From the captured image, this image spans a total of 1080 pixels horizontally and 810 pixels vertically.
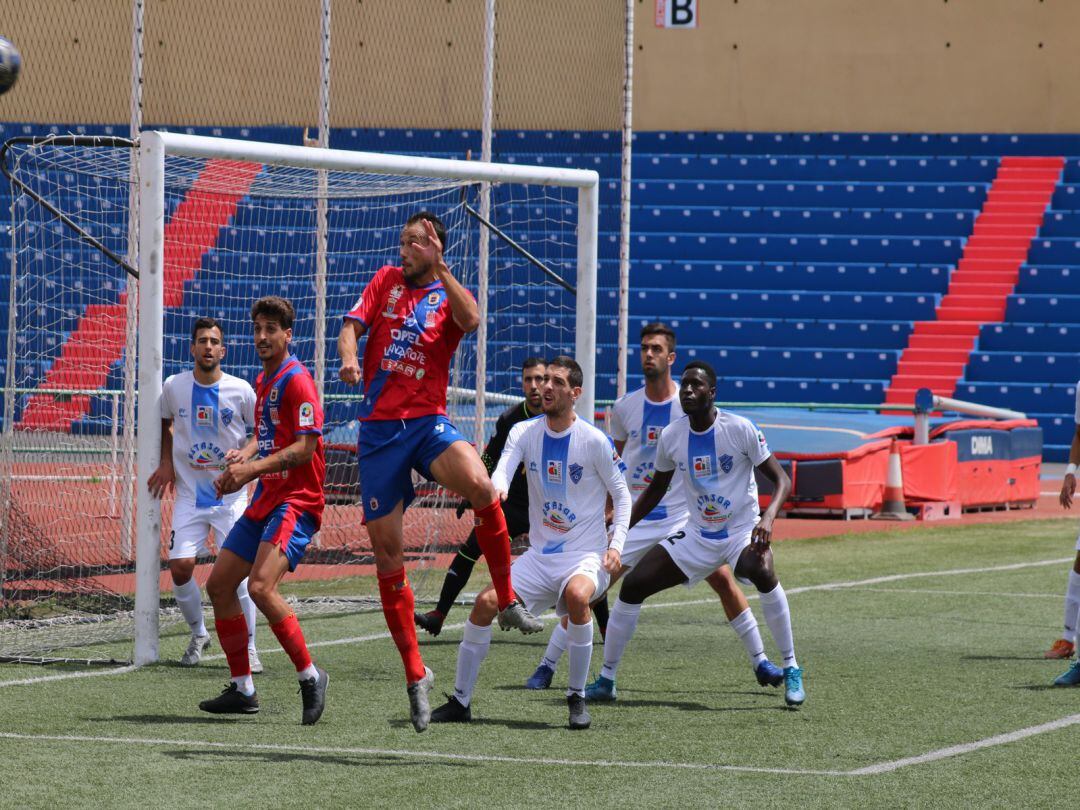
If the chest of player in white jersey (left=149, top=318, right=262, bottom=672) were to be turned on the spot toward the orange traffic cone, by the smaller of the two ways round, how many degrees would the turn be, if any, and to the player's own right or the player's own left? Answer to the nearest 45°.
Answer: approximately 135° to the player's own left

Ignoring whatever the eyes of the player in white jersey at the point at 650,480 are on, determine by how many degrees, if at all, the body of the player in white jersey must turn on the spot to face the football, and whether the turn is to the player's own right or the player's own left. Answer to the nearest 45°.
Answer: approximately 45° to the player's own right

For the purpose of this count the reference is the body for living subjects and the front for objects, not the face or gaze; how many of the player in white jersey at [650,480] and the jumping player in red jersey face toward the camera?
2

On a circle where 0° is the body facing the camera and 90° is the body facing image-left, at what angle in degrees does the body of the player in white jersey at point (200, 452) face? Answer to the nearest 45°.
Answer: approximately 0°
